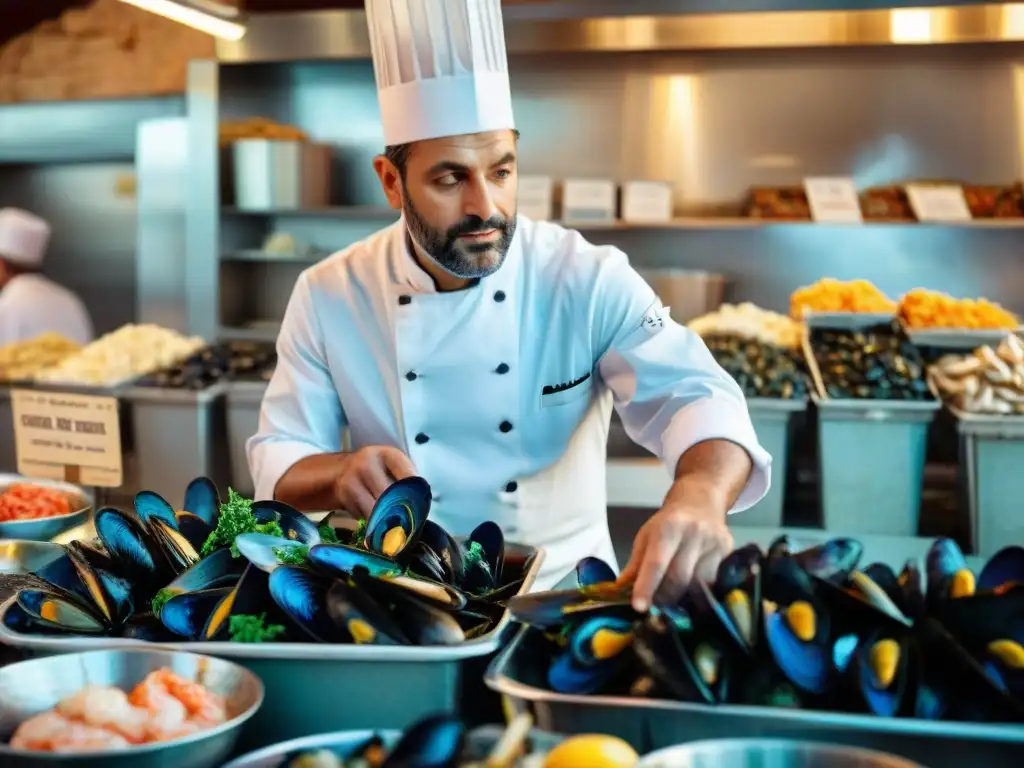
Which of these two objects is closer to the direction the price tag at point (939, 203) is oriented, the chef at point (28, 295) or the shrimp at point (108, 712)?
the shrimp

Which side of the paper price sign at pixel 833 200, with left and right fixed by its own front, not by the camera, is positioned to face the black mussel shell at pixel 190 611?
front

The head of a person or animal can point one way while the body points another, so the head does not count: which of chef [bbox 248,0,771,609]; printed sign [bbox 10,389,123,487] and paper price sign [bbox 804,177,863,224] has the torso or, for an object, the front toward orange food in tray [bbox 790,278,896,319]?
the paper price sign

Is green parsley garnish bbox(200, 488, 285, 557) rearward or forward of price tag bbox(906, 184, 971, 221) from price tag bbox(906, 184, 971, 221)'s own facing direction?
forward

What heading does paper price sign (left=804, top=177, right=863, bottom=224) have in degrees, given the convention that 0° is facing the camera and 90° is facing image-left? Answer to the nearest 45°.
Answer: approximately 0°

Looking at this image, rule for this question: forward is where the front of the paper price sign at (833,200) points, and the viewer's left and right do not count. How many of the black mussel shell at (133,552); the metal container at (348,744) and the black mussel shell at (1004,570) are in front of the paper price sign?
3

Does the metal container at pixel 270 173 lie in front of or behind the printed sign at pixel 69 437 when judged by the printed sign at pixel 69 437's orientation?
behind

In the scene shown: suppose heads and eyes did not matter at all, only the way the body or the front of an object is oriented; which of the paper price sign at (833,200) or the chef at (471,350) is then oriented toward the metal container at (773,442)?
the paper price sign

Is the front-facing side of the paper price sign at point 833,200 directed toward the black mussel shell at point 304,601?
yes

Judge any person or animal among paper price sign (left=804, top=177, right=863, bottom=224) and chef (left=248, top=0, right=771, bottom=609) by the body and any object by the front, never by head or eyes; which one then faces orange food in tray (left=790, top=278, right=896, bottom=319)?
the paper price sign

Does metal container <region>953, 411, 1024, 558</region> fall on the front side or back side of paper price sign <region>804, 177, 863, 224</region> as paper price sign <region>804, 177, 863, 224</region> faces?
on the front side

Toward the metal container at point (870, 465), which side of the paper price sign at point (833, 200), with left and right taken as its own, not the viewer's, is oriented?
front

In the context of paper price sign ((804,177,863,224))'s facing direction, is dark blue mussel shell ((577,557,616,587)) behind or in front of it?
in front
